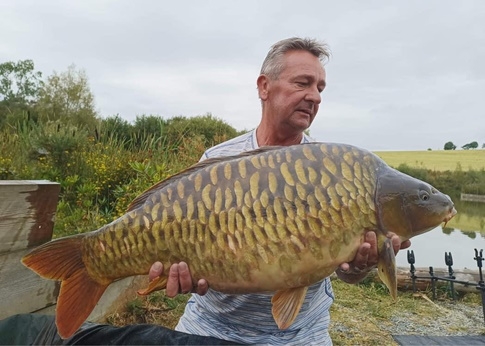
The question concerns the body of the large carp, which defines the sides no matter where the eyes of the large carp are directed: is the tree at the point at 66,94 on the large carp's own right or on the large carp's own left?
on the large carp's own left

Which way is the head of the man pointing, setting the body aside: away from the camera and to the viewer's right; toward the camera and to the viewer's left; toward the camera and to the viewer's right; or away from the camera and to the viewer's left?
toward the camera and to the viewer's right

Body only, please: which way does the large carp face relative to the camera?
to the viewer's right

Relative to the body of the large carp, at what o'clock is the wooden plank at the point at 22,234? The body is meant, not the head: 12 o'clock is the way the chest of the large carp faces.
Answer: The wooden plank is roughly at 7 o'clock from the large carp.

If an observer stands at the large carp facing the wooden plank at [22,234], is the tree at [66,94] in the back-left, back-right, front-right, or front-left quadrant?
front-right

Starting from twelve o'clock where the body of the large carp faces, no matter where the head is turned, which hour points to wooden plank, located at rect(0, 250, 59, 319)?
The wooden plank is roughly at 7 o'clock from the large carp.
